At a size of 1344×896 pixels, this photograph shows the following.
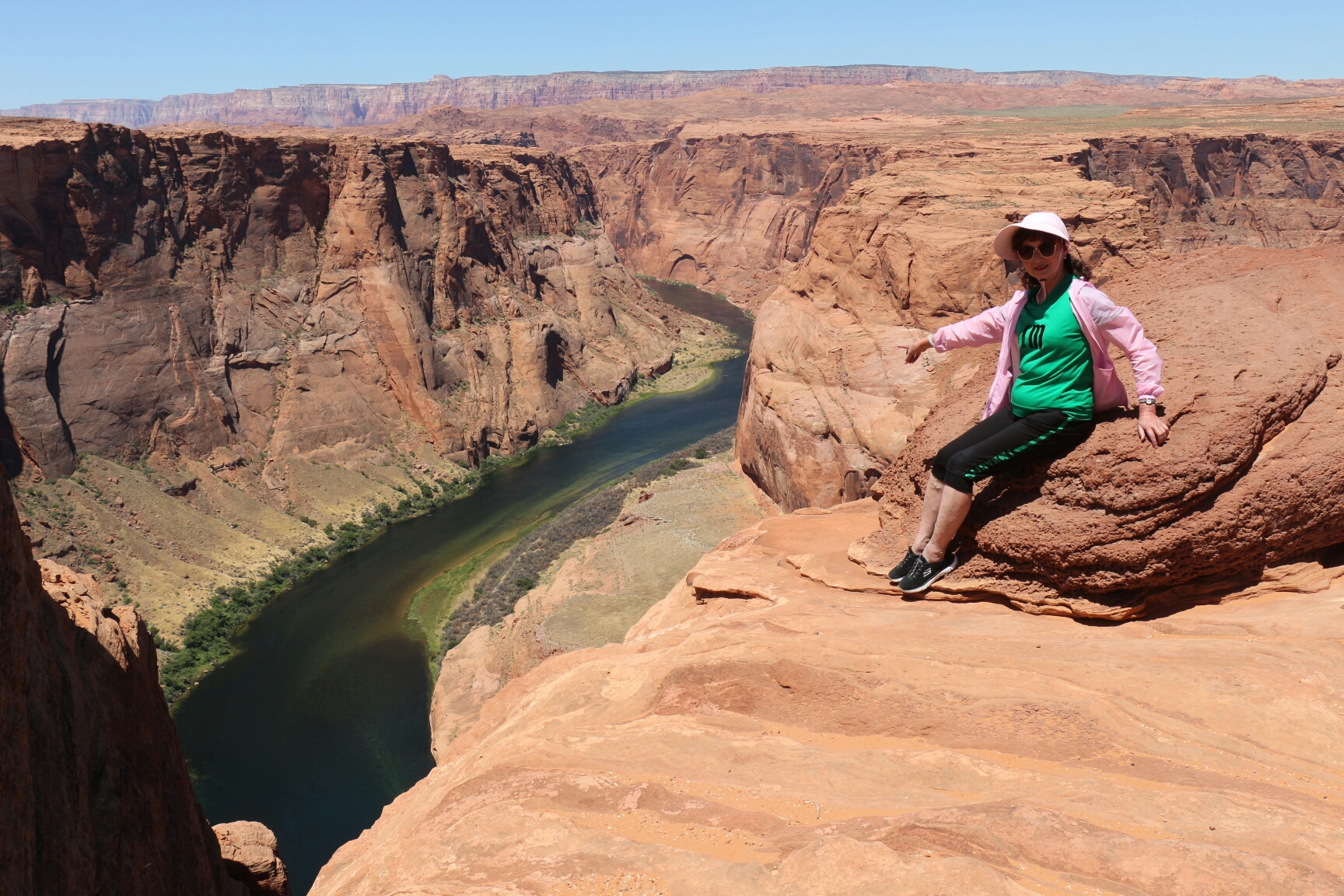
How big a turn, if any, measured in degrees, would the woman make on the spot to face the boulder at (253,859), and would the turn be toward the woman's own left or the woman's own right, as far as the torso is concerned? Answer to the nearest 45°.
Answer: approximately 45° to the woman's own right

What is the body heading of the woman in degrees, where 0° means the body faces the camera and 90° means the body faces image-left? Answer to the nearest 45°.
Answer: approximately 45°
